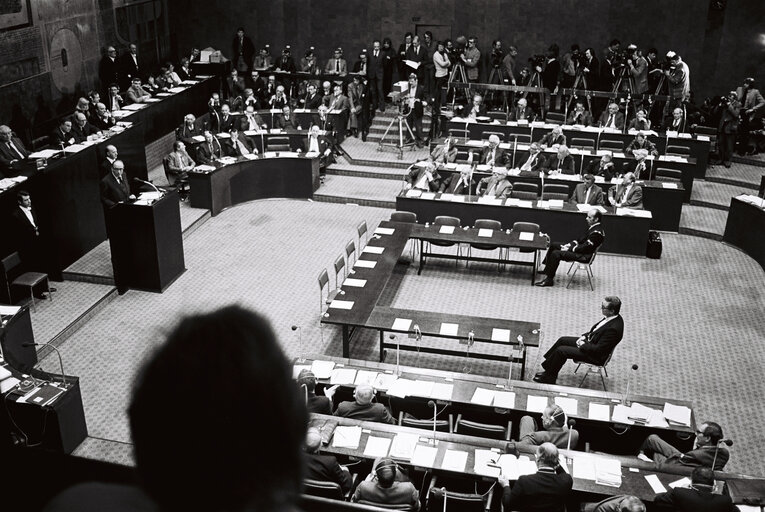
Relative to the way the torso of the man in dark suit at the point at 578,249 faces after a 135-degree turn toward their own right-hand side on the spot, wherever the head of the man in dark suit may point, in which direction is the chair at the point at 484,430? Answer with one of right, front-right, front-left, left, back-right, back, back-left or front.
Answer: back-right

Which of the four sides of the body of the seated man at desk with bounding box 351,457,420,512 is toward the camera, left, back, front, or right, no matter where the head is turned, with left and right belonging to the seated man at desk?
back

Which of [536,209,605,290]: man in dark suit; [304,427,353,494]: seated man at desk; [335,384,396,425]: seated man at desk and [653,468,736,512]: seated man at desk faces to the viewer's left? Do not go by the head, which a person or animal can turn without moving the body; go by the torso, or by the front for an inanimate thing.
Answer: the man in dark suit

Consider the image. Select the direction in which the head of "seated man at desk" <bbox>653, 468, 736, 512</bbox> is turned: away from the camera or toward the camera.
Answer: away from the camera

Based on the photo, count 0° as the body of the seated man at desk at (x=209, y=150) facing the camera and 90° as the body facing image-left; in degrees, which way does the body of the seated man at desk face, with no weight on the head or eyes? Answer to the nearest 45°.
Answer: approximately 315°

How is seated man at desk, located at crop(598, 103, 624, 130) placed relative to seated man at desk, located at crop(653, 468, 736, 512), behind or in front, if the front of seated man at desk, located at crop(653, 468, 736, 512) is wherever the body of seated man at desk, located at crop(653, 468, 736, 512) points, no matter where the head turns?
in front

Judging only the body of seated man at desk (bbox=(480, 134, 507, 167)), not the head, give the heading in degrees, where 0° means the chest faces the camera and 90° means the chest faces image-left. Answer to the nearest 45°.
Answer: approximately 45°

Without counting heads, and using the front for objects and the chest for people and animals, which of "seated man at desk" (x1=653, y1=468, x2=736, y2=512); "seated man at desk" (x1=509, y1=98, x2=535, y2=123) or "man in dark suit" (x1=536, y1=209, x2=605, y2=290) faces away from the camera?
"seated man at desk" (x1=653, y1=468, x2=736, y2=512)

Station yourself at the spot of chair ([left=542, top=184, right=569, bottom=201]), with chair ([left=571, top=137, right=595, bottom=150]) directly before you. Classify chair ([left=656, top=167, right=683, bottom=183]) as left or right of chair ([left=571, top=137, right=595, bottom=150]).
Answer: right

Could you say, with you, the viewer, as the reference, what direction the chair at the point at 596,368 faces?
facing to the left of the viewer

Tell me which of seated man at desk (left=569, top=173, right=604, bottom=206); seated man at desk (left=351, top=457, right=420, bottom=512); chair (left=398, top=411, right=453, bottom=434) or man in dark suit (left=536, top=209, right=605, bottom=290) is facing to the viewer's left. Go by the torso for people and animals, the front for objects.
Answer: the man in dark suit

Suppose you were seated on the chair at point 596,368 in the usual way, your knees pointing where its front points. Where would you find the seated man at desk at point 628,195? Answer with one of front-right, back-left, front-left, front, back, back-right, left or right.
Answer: right

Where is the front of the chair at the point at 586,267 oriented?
to the viewer's left

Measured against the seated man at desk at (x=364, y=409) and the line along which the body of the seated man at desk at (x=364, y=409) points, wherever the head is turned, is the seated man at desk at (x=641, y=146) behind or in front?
in front

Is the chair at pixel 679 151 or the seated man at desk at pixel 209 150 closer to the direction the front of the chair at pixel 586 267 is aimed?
the seated man at desk

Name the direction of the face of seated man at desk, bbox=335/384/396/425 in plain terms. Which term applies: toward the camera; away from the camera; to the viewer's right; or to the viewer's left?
away from the camera

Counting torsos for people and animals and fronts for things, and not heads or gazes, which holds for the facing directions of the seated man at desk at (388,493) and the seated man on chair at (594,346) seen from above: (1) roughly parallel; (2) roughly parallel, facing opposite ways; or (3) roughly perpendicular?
roughly perpendicular
